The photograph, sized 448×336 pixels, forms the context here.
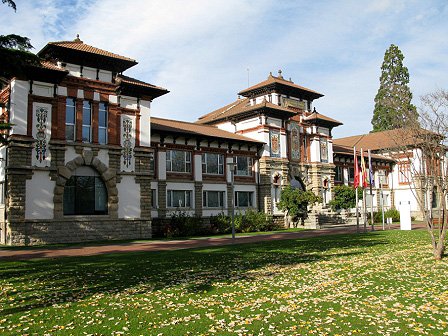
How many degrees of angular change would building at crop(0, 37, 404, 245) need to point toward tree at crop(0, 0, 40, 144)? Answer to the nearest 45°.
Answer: approximately 45° to its right

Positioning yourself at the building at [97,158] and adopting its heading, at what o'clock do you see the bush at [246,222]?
The bush is roughly at 9 o'clock from the building.

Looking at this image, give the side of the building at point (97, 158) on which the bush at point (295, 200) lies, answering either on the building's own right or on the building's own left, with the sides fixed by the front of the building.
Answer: on the building's own left

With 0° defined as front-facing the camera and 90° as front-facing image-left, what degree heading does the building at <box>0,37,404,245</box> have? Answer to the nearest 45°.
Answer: approximately 315°
